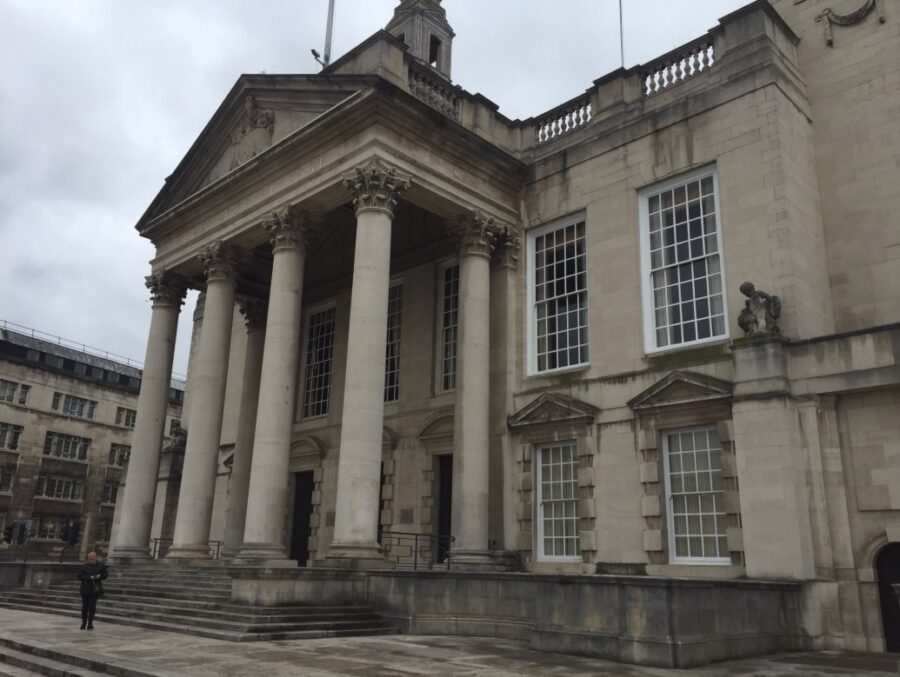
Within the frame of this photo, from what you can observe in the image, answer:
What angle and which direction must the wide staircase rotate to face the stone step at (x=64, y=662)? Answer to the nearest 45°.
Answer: approximately 45° to its left

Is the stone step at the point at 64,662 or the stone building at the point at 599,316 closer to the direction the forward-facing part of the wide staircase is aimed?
the stone step

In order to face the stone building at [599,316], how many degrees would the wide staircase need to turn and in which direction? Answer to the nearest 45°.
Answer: approximately 135° to its left

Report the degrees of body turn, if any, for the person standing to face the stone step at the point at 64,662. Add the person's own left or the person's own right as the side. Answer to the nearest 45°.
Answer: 0° — they already face it

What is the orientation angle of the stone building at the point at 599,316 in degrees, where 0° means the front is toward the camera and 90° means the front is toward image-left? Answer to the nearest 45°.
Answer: approximately 45°

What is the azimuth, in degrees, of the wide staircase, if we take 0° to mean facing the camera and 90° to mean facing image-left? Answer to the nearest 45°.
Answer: approximately 45°

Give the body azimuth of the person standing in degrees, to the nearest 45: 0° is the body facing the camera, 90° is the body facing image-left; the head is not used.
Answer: approximately 0°
